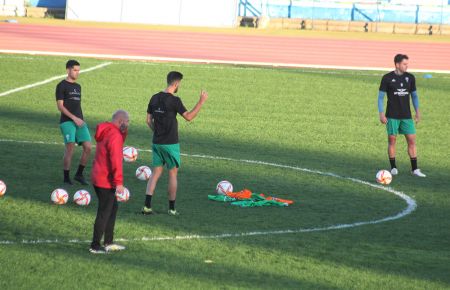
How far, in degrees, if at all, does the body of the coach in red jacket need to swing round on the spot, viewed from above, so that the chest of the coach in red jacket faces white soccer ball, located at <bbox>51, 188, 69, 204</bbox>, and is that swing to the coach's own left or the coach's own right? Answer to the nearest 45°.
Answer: approximately 90° to the coach's own left

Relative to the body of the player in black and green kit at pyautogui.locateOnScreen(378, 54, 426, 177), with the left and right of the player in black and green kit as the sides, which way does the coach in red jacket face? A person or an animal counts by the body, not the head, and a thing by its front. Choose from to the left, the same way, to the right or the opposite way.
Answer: to the left

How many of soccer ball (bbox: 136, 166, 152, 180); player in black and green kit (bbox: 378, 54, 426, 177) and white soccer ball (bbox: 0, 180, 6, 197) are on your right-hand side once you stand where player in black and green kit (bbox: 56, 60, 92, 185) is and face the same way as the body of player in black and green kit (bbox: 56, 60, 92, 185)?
1

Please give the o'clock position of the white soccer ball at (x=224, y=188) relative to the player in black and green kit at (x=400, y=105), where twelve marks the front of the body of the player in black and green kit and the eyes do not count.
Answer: The white soccer ball is roughly at 1 o'clock from the player in black and green kit.

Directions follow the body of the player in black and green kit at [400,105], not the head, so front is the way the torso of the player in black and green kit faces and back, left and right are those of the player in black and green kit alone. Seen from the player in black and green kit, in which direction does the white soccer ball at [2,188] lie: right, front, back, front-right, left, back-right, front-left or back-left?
front-right

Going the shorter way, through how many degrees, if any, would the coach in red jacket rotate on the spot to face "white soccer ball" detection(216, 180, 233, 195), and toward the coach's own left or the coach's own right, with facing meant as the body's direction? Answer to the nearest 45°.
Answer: approximately 45° to the coach's own left

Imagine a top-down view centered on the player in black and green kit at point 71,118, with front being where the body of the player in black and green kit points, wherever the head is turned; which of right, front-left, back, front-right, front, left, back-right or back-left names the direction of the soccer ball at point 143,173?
front-left

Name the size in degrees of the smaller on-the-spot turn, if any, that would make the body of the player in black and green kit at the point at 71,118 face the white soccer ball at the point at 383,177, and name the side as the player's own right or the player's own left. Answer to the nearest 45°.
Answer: approximately 45° to the player's own left

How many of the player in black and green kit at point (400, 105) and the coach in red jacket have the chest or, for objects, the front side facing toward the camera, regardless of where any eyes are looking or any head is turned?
1

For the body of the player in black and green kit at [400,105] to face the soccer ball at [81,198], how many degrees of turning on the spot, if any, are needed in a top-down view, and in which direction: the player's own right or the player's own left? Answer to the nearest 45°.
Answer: approximately 45° to the player's own right

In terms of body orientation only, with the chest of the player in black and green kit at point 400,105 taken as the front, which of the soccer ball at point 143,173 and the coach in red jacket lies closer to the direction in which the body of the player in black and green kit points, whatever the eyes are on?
the coach in red jacket

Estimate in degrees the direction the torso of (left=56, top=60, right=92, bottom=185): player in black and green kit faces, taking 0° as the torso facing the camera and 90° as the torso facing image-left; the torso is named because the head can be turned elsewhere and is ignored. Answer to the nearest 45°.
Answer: approximately 315°

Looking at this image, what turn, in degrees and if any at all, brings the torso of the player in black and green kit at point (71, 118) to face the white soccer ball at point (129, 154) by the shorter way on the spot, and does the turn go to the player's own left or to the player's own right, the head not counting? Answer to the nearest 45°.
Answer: approximately 90° to the player's own left
